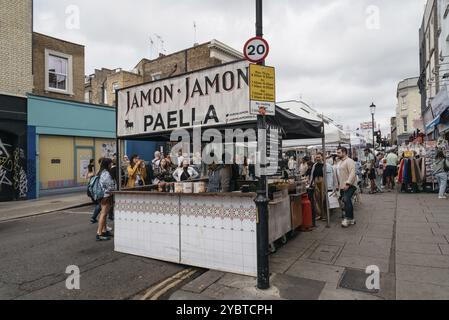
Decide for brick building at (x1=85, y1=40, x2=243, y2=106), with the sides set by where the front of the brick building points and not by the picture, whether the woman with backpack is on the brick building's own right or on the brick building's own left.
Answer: on the brick building's own right

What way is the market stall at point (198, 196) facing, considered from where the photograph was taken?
facing the viewer and to the left of the viewer

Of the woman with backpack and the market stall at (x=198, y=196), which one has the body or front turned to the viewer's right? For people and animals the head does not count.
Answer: the woman with backpack

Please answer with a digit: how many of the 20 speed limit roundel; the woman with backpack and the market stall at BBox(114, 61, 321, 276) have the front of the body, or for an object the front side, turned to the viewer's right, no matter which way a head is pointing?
1

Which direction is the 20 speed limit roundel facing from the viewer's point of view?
toward the camera

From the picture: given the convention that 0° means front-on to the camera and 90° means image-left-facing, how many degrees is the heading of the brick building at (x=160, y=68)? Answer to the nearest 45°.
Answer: approximately 315°

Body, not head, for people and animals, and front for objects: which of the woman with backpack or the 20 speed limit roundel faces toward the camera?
the 20 speed limit roundel

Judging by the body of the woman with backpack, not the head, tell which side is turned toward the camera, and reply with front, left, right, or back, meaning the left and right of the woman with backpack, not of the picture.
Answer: right

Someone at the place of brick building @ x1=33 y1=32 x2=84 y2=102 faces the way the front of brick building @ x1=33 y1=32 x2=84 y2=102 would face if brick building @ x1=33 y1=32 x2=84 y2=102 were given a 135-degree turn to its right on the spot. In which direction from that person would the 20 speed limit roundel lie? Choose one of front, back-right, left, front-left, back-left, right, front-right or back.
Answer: left

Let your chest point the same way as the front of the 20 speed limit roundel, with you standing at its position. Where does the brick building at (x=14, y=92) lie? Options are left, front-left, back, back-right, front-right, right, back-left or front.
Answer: back-right

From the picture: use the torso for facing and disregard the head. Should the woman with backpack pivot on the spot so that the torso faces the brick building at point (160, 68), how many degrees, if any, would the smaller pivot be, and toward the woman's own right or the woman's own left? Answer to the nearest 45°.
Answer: approximately 90° to the woman's own left

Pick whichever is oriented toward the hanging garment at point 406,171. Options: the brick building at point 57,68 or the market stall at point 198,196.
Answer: the brick building

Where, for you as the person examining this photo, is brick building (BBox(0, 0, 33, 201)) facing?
facing the viewer and to the right of the viewer

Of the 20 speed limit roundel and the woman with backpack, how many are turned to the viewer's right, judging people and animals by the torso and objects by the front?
1
